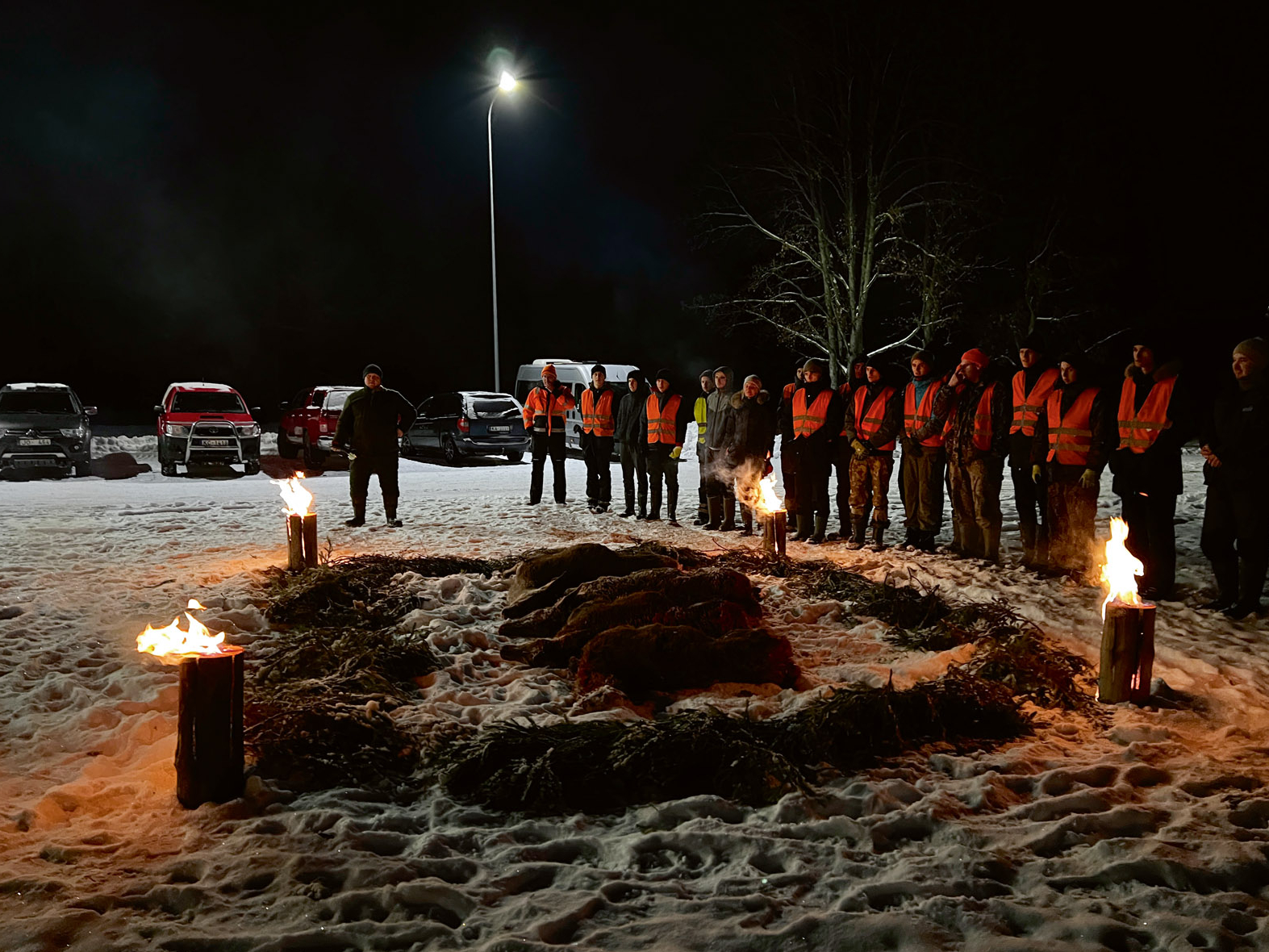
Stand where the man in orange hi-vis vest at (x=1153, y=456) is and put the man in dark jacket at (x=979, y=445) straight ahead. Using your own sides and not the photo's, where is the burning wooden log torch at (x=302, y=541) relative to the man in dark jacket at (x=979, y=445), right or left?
left

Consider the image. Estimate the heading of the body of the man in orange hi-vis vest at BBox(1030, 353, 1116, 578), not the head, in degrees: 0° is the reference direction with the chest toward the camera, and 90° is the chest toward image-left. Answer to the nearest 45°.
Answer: approximately 45°

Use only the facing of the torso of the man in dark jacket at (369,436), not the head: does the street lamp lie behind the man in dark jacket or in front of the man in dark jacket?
behind

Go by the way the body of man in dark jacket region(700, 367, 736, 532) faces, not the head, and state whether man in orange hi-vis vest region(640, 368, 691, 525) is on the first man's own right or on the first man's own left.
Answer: on the first man's own right

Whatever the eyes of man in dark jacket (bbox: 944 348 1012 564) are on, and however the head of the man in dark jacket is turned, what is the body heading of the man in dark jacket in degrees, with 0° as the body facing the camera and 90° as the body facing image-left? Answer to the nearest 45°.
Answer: approximately 45°

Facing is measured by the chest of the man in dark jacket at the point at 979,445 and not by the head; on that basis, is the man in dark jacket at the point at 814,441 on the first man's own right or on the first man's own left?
on the first man's own right

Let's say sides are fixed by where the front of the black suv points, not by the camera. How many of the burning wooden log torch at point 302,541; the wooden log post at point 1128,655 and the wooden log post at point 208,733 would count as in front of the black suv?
3

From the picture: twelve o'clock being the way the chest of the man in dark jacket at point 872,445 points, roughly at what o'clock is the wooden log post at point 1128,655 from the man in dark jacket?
The wooden log post is roughly at 10 o'clock from the man in dark jacket.
